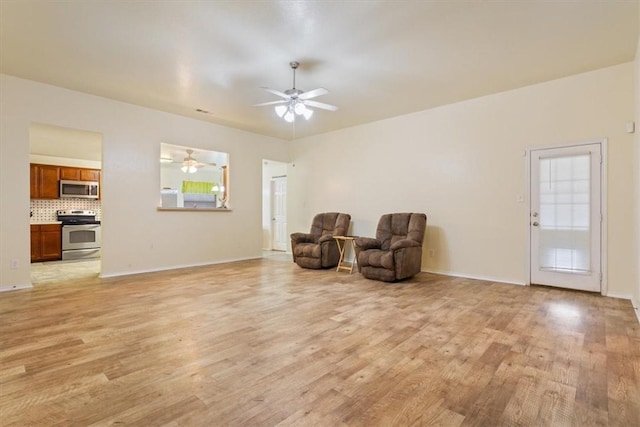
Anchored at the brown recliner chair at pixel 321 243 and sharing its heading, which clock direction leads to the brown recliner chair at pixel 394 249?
the brown recliner chair at pixel 394 249 is roughly at 9 o'clock from the brown recliner chair at pixel 321 243.

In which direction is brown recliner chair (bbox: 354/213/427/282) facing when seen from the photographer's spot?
facing the viewer and to the left of the viewer

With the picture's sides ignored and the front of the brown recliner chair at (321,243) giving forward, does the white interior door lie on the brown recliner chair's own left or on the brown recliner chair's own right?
on the brown recliner chair's own right

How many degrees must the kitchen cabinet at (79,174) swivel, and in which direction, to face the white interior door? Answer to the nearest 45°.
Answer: approximately 45° to its left

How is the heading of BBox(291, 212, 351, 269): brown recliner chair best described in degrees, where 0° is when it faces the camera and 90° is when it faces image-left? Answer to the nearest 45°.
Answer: approximately 45°

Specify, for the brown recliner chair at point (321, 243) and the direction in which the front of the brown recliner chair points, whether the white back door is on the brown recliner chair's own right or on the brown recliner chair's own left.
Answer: on the brown recliner chair's own left

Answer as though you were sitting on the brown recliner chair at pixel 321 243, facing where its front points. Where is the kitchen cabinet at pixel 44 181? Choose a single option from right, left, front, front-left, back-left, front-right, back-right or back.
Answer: front-right

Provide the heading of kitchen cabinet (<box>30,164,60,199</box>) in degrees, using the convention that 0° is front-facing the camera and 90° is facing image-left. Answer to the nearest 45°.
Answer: approximately 0°

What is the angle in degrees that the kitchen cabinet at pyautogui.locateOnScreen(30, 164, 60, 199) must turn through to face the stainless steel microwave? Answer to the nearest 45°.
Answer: approximately 90° to its left

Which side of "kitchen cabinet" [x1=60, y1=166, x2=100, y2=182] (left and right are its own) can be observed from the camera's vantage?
front

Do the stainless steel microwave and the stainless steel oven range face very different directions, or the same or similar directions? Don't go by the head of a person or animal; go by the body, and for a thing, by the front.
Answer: same or similar directions

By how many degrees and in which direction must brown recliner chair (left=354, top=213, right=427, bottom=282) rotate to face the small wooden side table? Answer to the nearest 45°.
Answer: approximately 90° to its right

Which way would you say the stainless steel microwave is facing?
toward the camera
